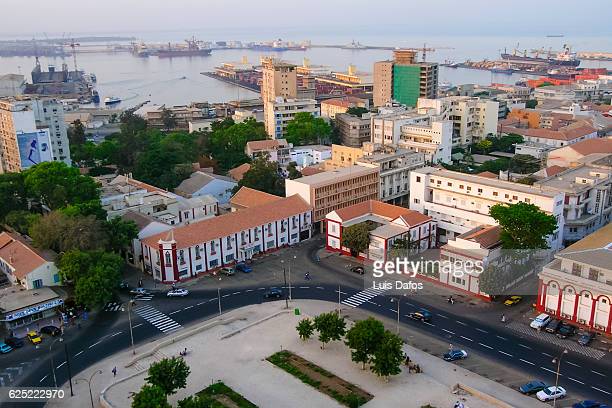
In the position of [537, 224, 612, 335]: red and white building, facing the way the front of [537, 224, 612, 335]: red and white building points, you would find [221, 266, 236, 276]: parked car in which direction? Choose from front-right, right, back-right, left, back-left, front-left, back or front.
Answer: front-right

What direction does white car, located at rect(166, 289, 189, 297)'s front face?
to the viewer's left

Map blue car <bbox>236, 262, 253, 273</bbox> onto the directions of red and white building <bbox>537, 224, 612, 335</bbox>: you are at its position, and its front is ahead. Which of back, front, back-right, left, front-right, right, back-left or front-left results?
front-right

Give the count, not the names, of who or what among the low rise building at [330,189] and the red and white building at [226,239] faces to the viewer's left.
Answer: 0

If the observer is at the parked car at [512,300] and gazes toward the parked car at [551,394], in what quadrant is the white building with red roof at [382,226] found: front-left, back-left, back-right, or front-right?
back-right

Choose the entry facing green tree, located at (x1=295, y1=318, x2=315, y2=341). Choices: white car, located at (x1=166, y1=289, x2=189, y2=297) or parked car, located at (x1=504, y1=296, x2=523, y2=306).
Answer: the parked car

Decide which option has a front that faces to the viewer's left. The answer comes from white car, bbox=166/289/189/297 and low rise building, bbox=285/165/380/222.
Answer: the white car

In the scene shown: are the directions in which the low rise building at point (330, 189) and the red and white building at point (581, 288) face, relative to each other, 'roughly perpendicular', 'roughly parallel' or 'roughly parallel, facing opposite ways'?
roughly perpendicular

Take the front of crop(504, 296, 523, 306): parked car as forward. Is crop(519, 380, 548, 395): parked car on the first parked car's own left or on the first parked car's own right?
on the first parked car's own left

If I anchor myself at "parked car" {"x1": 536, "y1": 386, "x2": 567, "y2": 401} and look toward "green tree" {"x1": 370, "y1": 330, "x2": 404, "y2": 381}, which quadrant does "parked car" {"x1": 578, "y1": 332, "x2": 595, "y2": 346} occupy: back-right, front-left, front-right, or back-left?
back-right

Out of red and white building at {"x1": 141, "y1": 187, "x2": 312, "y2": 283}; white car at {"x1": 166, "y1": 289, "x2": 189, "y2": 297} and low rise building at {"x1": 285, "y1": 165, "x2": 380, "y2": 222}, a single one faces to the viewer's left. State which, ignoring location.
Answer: the white car

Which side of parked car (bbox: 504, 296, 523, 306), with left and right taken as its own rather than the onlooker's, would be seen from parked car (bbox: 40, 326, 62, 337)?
front

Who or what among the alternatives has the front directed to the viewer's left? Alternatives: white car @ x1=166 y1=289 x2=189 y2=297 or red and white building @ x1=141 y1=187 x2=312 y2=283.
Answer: the white car
